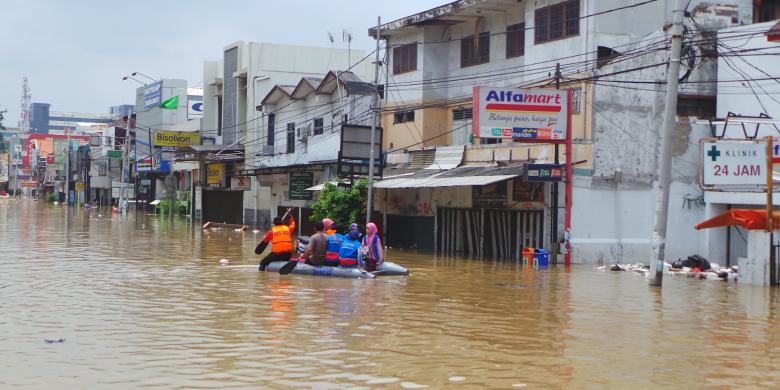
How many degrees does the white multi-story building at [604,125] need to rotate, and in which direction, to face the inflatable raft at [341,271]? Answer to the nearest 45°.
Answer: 0° — it already faces it

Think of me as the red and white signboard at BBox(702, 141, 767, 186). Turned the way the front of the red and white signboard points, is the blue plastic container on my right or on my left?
on my right

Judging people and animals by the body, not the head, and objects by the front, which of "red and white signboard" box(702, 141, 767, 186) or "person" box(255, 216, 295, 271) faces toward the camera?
the red and white signboard

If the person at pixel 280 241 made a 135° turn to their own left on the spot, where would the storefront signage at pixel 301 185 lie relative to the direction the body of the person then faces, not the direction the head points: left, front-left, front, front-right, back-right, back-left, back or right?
back

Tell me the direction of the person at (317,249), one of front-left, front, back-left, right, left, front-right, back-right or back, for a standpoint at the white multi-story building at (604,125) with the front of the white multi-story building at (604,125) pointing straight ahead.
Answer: front

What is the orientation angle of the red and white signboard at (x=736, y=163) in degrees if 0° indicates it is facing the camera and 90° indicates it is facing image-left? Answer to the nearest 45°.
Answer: approximately 0°

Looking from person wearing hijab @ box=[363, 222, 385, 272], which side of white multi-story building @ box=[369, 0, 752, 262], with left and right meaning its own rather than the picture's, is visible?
front

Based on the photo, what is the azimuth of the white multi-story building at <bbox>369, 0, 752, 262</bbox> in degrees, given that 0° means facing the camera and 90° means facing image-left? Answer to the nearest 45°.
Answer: approximately 45°

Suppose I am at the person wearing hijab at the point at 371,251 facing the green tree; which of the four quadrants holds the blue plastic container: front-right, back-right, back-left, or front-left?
front-right

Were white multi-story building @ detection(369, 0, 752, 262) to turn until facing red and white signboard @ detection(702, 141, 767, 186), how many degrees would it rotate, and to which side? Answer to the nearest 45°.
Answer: approximately 90° to its left

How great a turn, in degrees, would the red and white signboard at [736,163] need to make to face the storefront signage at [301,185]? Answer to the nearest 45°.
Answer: approximately 135° to its right

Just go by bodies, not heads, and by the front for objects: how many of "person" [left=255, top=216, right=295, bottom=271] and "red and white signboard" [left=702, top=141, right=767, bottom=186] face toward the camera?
1
